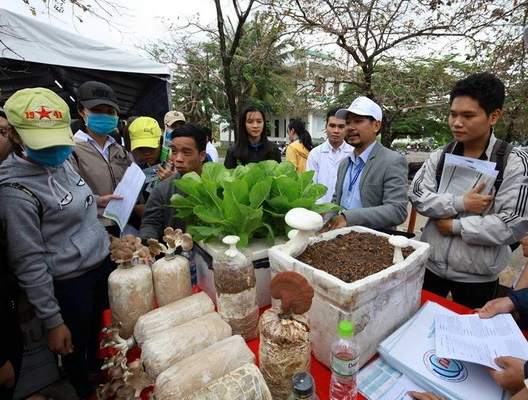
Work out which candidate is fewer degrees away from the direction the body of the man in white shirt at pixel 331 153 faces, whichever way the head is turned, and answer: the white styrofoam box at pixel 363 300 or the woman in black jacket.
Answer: the white styrofoam box

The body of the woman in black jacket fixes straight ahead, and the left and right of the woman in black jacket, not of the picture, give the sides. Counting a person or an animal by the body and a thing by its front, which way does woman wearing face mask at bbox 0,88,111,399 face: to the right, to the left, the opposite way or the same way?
to the left

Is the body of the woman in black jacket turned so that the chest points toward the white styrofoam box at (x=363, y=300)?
yes

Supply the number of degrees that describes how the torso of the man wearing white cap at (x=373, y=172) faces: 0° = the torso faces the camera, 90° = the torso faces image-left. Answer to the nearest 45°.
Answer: approximately 45°

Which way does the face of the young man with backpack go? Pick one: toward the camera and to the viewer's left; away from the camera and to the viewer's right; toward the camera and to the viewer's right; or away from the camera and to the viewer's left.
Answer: toward the camera and to the viewer's left

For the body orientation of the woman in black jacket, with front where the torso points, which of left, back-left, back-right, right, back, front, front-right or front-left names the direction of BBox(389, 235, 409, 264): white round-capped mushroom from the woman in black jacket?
front

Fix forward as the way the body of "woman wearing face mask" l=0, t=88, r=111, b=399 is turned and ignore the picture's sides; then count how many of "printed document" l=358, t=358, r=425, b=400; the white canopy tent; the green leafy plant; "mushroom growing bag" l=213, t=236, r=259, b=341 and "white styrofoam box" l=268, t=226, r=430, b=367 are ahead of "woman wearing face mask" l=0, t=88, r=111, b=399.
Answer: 4

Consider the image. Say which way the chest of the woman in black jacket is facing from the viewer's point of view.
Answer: toward the camera

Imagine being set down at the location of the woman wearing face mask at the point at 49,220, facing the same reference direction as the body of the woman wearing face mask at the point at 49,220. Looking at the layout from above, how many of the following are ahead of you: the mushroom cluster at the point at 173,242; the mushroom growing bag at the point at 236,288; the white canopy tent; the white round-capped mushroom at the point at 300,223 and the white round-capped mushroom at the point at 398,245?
4

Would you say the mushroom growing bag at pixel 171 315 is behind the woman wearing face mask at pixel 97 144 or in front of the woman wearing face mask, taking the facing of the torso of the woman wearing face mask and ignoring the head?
in front

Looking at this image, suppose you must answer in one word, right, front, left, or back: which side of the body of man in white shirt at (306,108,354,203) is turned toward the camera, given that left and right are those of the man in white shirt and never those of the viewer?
front

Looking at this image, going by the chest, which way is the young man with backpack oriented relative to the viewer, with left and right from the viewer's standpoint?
facing the viewer and to the left of the viewer

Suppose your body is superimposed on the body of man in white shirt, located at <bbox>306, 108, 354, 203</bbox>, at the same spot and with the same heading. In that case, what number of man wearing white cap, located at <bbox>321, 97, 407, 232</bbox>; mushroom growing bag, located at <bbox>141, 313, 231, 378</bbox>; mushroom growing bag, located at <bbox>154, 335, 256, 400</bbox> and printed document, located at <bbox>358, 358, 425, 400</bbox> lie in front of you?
4
